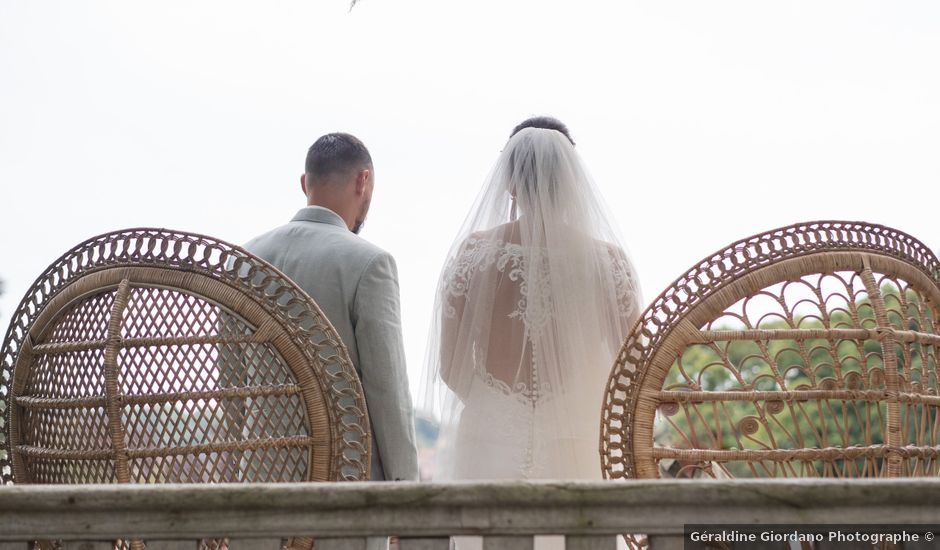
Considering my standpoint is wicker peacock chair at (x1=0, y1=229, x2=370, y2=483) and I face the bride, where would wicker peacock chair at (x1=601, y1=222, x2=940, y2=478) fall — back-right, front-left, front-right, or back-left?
front-right

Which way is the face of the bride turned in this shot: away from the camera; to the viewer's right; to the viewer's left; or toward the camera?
away from the camera

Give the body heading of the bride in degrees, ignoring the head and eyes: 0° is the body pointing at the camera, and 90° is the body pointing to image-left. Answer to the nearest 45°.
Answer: approximately 180°

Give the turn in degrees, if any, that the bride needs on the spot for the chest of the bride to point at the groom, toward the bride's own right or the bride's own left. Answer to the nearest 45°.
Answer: approximately 135° to the bride's own left

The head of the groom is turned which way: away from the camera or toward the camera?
away from the camera

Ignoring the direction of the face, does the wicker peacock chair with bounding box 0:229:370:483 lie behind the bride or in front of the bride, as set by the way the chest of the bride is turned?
behind
